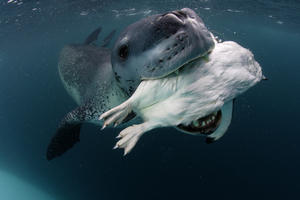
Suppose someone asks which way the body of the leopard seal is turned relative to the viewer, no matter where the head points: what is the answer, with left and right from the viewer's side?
facing the viewer and to the right of the viewer
